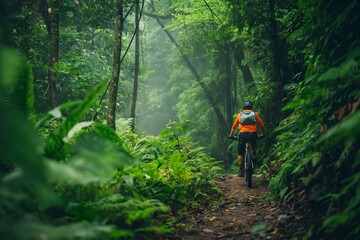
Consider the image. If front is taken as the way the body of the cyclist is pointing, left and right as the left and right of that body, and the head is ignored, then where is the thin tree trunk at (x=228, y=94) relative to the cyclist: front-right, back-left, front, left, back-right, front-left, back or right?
front

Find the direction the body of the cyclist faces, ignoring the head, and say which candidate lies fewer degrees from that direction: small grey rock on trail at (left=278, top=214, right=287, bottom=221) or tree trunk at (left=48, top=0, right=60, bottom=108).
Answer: the tree trunk

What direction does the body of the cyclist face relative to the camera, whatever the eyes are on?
away from the camera

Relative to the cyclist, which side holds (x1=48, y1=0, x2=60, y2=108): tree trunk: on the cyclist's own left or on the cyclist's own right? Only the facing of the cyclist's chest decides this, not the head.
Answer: on the cyclist's own left

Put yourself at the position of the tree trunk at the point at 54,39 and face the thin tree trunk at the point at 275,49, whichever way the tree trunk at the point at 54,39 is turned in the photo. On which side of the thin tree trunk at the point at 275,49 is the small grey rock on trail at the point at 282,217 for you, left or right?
right

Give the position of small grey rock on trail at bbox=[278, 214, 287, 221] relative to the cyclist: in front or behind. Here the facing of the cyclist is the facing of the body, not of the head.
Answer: behind

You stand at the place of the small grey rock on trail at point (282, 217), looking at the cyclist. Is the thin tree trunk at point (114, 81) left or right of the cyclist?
left
